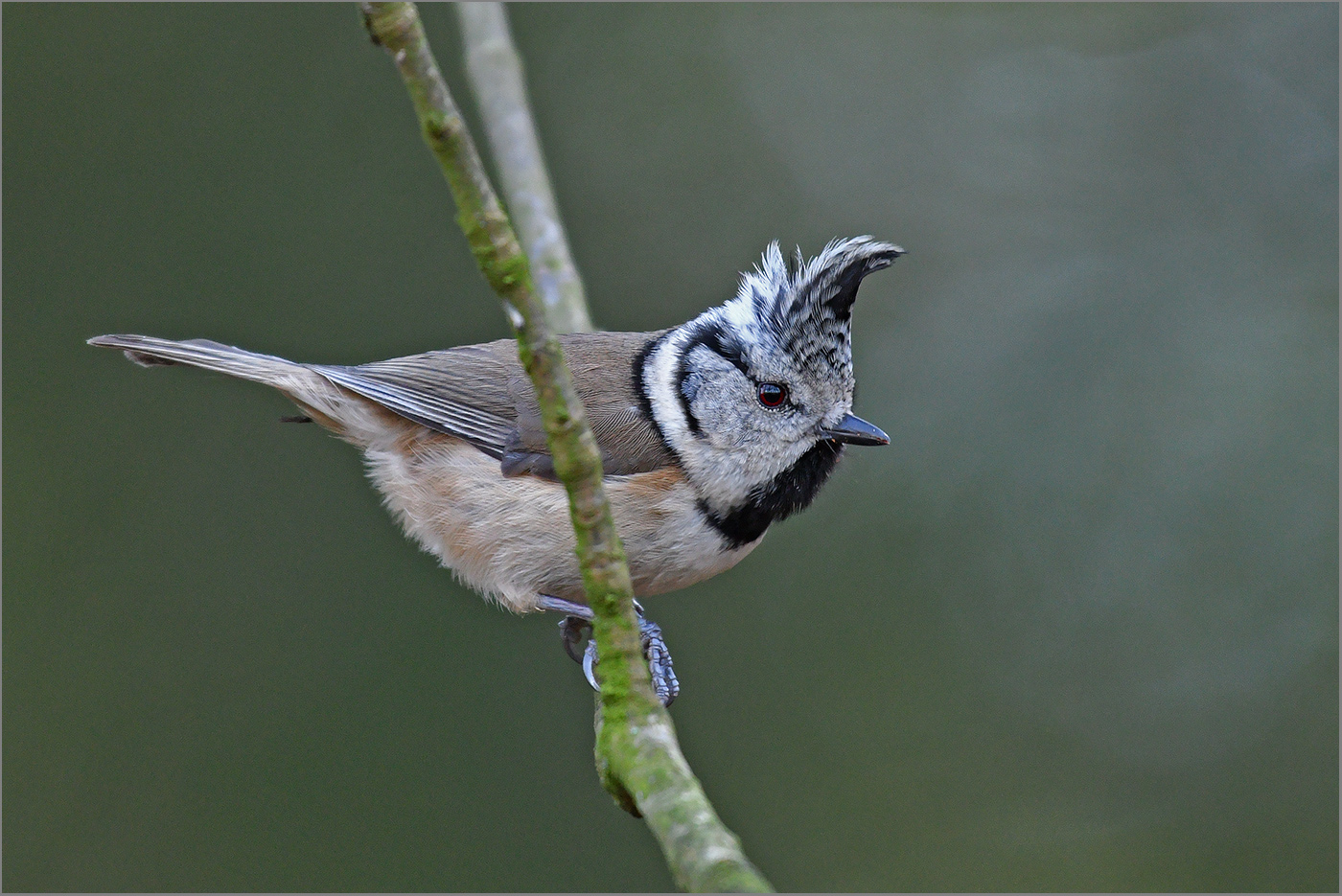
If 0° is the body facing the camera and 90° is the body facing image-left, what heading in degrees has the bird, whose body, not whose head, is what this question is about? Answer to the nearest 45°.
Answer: approximately 270°
